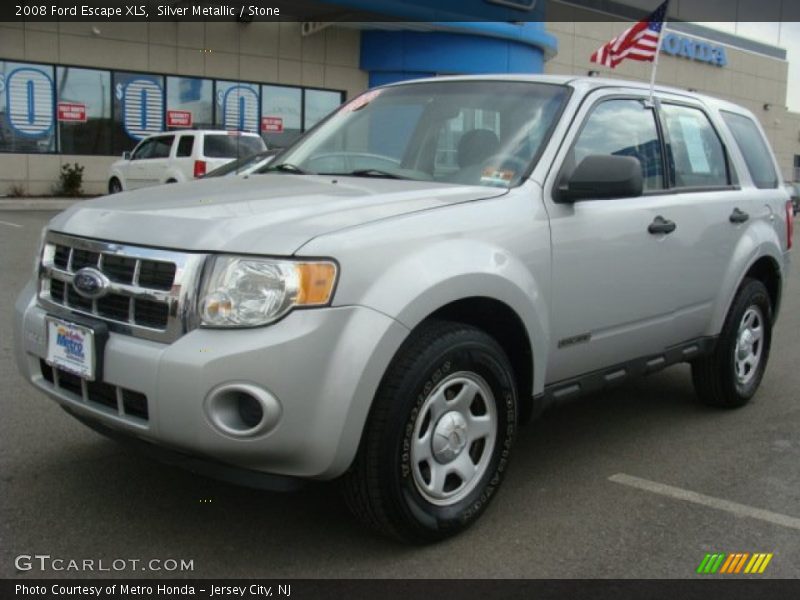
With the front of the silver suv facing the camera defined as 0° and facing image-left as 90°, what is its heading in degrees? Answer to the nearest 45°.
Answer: approximately 45°

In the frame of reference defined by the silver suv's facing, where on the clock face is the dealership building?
The dealership building is roughly at 4 o'clock from the silver suv.
